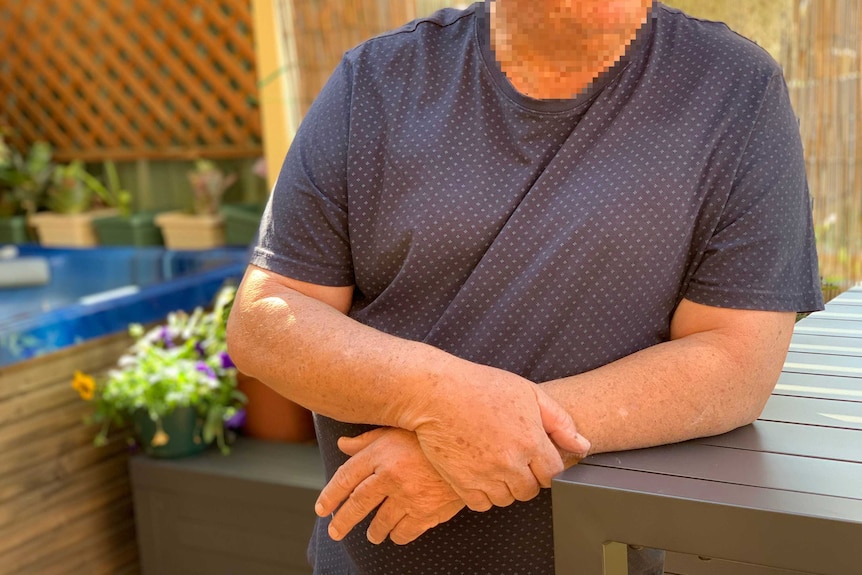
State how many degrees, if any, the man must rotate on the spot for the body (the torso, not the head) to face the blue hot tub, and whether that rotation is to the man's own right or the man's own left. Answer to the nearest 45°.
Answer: approximately 135° to the man's own right

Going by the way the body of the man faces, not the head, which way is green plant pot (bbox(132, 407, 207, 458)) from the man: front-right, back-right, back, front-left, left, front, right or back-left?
back-right

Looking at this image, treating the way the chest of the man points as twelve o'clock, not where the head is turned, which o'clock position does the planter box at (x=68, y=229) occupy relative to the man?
The planter box is roughly at 5 o'clock from the man.

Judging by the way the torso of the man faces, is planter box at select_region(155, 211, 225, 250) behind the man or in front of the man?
behind

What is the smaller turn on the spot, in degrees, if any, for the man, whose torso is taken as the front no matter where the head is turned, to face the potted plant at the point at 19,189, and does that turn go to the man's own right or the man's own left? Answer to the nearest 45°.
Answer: approximately 135° to the man's own right

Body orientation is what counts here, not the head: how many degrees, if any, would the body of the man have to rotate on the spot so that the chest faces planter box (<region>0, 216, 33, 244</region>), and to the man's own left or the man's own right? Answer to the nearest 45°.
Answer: approximately 135° to the man's own right

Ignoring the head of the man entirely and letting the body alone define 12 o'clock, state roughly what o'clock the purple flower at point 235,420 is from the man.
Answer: The purple flower is roughly at 5 o'clock from the man.

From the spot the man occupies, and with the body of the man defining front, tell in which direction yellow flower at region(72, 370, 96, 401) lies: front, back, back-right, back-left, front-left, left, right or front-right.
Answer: back-right

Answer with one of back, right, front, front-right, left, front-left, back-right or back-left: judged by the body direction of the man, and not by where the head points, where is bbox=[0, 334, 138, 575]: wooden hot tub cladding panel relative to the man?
back-right

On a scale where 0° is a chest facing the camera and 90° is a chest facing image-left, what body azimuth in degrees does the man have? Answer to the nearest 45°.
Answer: approximately 0°

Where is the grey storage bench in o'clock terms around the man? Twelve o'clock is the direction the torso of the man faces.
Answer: The grey storage bench is roughly at 5 o'clock from the man.
